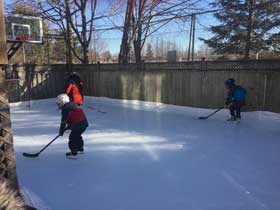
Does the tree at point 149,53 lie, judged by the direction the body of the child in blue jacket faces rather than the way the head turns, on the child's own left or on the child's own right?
on the child's own right

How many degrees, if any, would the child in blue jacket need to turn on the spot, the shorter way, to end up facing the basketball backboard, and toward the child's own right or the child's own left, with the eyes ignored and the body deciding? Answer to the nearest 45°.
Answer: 0° — they already face it

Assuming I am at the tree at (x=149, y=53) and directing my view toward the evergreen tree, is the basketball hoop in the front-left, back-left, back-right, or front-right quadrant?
back-right

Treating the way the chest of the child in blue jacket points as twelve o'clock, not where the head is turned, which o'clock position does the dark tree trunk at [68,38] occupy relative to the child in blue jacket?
The dark tree trunk is roughly at 1 o'clock from the child in blue jacket.

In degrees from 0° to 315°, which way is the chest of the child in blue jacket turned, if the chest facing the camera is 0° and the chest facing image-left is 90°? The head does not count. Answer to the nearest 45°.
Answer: approximately 90°

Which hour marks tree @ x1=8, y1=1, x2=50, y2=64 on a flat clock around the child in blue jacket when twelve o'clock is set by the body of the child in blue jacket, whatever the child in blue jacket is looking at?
The tree is roughly at 1 o'clock from the child in blue jacket.

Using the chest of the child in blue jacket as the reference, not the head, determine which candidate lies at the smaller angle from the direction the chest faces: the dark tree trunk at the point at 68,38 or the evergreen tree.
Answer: the dark tree trunk

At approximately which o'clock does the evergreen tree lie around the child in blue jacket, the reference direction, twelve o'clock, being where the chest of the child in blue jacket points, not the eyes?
The evergreen tree is roughly at 3 o'clock from the child in blue jacket.
